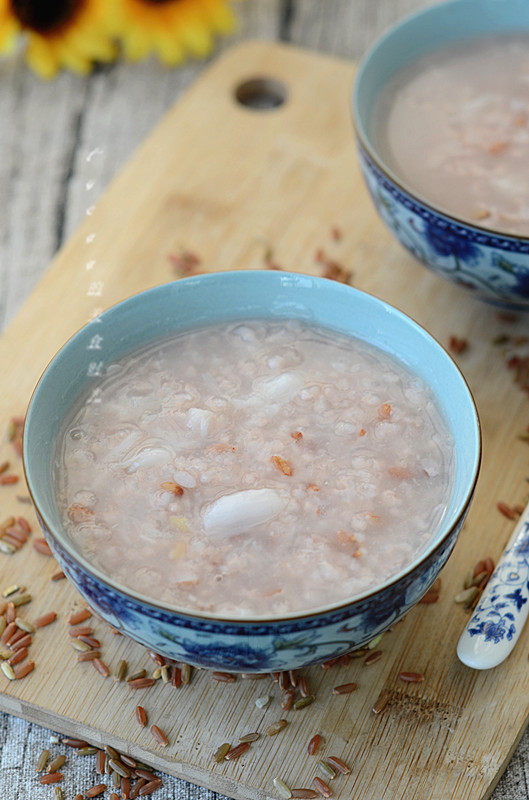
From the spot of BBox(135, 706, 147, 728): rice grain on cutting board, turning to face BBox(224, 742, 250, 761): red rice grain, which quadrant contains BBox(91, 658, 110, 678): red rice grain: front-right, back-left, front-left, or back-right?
back-left

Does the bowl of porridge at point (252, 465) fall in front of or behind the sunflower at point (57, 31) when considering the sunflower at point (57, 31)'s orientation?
in front

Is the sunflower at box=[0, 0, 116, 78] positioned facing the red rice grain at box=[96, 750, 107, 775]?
yes

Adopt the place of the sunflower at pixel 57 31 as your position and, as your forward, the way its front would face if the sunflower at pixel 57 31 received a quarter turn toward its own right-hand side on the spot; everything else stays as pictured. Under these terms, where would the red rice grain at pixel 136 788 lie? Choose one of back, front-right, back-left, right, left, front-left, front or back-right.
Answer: left

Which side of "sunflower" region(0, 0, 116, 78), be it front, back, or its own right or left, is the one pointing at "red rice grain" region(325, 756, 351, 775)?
front

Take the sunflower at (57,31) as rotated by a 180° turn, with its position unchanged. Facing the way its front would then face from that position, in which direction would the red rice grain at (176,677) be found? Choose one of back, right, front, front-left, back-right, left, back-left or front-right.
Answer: back

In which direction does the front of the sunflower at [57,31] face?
toward the camera

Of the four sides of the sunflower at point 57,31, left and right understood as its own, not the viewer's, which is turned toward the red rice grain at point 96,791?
front
